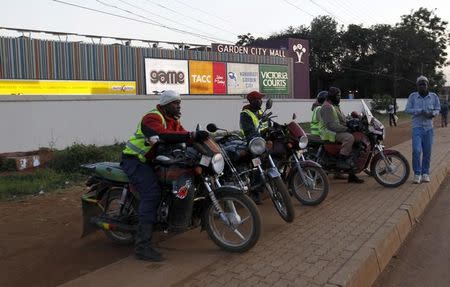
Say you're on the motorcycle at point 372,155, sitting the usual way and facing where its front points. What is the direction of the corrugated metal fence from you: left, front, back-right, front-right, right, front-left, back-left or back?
back-left

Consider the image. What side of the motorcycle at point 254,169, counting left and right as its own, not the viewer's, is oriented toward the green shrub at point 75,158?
back

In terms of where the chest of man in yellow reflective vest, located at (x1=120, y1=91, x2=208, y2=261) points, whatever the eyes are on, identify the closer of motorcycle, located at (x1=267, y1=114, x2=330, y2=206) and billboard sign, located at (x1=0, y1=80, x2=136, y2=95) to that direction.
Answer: the motorcycle

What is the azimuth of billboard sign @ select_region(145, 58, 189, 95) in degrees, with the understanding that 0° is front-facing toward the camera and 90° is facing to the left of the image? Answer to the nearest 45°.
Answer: approximately 0°

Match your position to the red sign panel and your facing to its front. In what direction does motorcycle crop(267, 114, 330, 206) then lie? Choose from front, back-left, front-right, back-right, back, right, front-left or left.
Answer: front

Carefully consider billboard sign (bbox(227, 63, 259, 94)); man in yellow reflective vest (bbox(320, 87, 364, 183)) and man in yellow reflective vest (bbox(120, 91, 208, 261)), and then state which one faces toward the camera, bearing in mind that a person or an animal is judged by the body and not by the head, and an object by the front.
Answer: the billboard sign

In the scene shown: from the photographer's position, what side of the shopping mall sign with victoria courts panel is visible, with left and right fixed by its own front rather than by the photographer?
front

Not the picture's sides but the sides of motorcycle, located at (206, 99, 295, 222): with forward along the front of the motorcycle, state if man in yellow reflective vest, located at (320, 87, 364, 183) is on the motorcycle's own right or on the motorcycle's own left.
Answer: on the motorcycle's own left

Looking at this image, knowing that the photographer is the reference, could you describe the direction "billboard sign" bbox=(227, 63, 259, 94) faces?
facing the viewer

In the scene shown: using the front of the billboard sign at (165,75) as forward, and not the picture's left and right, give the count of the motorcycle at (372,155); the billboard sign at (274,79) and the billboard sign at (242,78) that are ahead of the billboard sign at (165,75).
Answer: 1

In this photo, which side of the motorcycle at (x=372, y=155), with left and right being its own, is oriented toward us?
right

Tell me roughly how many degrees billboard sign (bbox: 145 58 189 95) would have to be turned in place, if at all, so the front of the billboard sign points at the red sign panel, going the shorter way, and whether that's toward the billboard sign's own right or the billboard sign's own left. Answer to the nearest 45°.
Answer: approximately 135° to the billboard sign's own left

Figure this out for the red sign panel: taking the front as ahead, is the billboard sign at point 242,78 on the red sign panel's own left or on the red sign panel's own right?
on the red sign panel's own left

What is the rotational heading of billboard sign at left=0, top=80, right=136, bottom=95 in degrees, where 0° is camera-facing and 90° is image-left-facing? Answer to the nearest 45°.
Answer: approximately 0°

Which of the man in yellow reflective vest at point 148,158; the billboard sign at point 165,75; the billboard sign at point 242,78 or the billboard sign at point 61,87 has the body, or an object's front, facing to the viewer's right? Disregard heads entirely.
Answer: the man in yellow reflective vest

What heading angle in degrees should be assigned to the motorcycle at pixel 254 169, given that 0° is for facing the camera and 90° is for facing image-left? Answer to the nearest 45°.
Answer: approximately 315°
